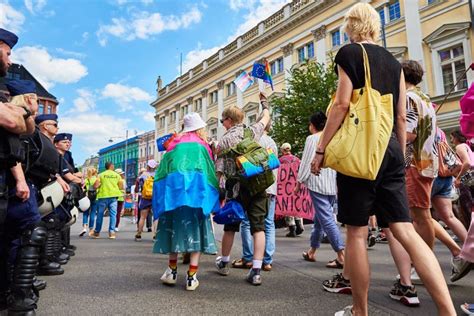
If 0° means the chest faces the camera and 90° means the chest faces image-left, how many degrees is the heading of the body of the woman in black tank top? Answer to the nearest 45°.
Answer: approximately 135°

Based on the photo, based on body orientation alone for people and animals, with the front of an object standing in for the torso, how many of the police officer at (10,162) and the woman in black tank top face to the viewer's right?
1

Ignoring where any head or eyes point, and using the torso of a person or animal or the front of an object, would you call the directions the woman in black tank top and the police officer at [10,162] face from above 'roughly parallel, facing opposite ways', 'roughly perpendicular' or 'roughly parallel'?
roughly perpendicular

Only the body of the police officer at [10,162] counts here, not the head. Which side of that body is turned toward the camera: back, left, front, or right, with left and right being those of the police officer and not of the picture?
right

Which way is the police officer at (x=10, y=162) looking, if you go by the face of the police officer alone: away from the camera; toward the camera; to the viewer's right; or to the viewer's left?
to the viewer's right

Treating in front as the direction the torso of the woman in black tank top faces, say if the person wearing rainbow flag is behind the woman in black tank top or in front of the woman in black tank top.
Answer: in front

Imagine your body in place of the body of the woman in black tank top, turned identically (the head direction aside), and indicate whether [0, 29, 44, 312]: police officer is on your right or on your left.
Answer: on your left

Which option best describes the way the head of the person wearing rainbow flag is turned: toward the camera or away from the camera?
away from the camera

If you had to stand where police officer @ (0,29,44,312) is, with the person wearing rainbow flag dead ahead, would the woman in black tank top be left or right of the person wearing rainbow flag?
right

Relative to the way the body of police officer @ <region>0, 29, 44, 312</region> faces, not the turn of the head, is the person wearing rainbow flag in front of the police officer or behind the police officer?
in front
